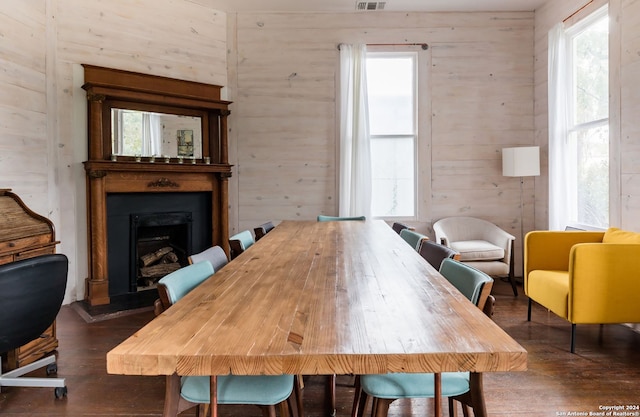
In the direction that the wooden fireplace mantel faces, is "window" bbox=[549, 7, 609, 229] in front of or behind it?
in front

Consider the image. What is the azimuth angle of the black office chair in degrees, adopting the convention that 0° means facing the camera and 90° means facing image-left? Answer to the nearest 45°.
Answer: approximately 135°

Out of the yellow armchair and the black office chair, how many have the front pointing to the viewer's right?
0

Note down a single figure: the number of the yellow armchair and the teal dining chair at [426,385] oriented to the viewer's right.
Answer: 0

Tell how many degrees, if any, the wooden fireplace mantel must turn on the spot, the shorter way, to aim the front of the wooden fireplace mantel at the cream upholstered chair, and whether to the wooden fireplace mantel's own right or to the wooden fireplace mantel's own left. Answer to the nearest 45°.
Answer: approximately 45° to the wooden fireplace mantel's own left

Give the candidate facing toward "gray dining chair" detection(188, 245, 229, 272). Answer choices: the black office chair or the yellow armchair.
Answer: the yellow armchair

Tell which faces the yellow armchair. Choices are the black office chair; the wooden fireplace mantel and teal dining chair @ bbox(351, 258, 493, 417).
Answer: the wooden fireplace mantel

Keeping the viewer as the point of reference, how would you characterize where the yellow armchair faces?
facing the viewer and to the left of the viewer

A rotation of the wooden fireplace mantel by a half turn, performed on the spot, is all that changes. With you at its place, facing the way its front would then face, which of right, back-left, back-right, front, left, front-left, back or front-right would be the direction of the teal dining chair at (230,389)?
back-left

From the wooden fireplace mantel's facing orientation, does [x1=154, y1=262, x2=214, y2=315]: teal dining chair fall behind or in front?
in front
